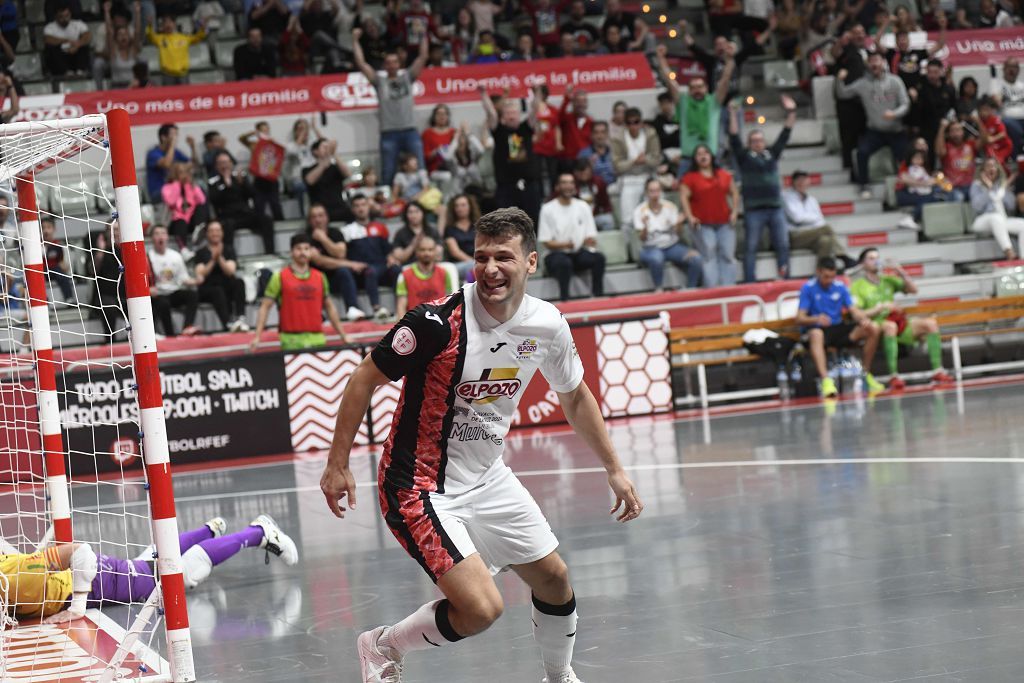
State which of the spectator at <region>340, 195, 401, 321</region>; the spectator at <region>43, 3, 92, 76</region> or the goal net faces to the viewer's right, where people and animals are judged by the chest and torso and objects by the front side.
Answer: the goal net

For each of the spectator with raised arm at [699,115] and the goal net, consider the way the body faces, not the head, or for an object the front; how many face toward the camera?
1

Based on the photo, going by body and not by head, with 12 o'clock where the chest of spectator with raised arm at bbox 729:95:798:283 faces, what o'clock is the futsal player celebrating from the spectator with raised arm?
The futsal player celebrating is roughly at 12 o'clock from the spectator with raised arm.

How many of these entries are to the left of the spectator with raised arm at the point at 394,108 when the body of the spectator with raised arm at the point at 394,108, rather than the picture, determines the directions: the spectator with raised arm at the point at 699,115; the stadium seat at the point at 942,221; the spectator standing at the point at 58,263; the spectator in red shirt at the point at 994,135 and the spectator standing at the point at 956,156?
4

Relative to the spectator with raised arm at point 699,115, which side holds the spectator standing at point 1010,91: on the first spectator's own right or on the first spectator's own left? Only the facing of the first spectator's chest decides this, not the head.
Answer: on the first spectator's own left

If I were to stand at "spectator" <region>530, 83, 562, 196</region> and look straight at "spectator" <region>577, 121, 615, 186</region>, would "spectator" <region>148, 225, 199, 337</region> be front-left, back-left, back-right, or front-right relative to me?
back-right

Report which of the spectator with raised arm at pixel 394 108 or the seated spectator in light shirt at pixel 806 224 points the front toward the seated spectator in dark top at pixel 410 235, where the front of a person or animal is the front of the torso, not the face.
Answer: the spectator with raised arm

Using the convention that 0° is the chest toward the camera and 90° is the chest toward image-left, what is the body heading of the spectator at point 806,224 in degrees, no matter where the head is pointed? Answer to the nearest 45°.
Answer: approximately 315°

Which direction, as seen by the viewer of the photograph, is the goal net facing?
facing to the right of the viewer
